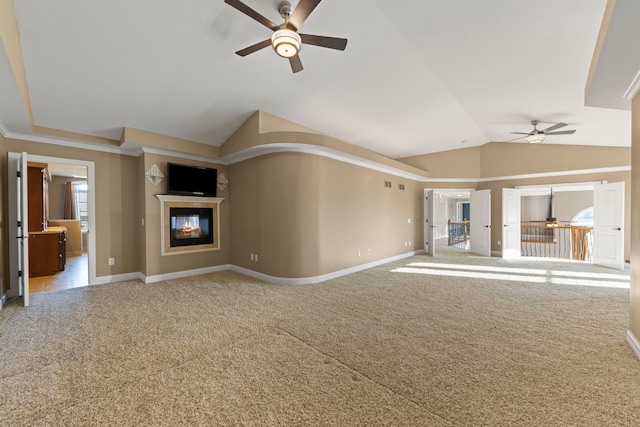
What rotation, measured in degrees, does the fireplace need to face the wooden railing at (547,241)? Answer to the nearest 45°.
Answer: approximately 45° to its left

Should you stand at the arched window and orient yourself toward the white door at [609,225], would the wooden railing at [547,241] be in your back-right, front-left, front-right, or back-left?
front-right

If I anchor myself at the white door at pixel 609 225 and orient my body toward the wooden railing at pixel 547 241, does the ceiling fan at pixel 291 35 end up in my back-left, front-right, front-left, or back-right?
back-left

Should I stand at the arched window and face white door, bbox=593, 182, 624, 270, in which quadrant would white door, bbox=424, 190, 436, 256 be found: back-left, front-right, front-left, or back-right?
front-right

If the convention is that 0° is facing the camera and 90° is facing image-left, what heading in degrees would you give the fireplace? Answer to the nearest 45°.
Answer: approximately 315°

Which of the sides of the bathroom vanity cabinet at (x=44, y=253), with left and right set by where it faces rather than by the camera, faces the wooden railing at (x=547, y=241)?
front

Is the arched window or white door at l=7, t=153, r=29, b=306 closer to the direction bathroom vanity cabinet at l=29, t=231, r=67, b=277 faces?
the arched window

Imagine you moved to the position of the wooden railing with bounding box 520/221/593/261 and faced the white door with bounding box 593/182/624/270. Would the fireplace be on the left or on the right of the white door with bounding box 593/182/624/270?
right

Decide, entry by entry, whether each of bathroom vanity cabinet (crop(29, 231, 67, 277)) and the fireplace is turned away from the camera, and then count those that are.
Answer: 0

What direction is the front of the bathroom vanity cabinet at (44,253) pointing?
to the viewer's right

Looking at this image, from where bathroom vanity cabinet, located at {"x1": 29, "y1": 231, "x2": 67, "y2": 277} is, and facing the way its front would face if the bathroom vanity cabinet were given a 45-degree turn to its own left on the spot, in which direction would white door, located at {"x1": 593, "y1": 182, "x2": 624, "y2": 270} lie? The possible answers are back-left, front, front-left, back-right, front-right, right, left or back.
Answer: right

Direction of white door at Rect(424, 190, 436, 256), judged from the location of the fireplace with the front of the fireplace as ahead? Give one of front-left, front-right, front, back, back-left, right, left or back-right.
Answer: front-left

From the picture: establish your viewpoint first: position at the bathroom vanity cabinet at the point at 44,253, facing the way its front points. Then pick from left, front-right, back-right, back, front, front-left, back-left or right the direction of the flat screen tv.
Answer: front-right

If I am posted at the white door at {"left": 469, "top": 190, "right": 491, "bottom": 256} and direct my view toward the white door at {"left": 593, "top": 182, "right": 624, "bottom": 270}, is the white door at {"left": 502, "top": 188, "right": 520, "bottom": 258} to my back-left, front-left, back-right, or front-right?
front-left

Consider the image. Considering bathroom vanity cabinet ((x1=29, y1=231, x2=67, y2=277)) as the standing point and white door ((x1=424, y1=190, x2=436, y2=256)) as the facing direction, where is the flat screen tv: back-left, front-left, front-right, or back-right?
front-right

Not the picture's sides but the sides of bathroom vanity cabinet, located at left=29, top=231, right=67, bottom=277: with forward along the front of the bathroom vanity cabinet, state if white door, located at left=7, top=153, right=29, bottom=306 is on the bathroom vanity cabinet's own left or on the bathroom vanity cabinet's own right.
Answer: on the bathroom vanity cabinet's own right

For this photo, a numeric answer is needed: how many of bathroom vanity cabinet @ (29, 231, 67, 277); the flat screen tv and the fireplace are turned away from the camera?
0
